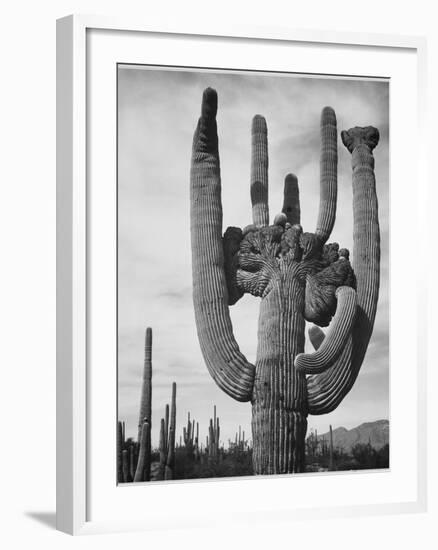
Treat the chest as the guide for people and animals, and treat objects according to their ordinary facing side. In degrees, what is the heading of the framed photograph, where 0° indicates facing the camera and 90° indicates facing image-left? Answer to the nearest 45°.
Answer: approximately 315°
